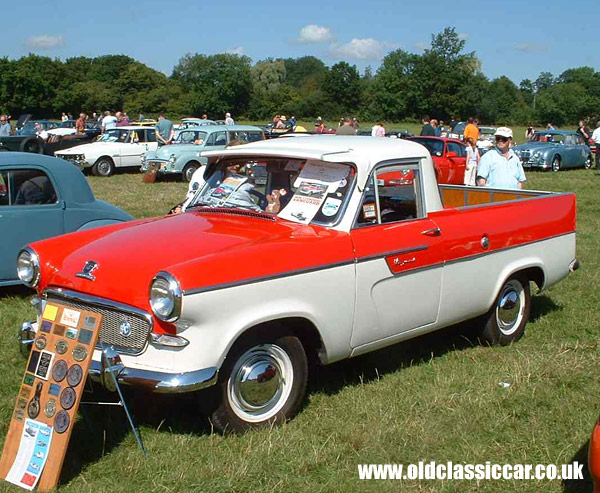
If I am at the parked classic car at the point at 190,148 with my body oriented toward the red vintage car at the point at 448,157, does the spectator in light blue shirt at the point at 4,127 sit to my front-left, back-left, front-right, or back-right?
back-left

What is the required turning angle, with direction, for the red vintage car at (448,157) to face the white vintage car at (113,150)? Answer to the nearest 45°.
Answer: approximately 45° to its right

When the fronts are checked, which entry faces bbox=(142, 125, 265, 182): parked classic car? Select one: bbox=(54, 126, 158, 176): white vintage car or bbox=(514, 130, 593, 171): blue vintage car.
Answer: the blue vintage car

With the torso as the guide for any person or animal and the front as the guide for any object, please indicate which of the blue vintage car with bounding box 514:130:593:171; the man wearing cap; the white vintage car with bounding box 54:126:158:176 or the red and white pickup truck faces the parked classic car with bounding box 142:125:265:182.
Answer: the blue vintage car

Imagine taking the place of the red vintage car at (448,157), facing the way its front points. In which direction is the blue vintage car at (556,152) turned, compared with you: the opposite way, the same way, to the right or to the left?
the same way

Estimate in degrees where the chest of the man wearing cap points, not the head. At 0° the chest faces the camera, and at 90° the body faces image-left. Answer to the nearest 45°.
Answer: approximately 0°

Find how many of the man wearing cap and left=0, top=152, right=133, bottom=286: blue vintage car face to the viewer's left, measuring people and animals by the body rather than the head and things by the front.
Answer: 1

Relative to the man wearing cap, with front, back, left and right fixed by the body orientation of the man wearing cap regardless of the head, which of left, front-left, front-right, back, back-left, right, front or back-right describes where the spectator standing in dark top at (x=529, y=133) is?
back

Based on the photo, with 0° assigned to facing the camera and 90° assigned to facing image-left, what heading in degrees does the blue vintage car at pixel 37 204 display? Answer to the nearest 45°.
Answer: approximately 90°

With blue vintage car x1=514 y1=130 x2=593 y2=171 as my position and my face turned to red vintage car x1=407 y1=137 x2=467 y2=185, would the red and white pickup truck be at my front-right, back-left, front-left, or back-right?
front-left

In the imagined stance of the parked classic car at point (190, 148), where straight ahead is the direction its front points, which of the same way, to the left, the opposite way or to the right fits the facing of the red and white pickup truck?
the same way

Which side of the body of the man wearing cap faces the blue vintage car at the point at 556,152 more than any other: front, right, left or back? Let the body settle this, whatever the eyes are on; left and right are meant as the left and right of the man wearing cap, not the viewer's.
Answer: back

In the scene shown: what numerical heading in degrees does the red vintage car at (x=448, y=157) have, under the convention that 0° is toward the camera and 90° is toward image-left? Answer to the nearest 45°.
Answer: approximately 45°

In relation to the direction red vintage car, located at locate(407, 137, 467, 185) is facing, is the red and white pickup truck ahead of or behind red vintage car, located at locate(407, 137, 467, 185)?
ahead

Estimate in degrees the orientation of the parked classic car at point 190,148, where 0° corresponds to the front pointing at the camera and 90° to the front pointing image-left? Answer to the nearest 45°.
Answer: approximately 45°

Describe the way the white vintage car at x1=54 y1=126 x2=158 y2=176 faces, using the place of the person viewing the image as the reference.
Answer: facing the viewer and to the left of the viewer

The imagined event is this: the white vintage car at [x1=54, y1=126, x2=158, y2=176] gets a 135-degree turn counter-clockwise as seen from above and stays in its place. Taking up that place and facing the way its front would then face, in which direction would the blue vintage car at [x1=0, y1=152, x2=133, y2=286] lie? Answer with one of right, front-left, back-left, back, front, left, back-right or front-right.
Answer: right

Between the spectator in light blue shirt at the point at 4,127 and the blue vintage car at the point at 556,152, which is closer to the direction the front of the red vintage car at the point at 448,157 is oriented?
the spectator in light blue shirt

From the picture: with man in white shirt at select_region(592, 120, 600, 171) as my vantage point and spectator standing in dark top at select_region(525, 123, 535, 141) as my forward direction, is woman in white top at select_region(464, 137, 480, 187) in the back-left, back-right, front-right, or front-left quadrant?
back-left

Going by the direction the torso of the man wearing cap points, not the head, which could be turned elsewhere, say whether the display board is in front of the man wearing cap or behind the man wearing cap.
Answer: in front
